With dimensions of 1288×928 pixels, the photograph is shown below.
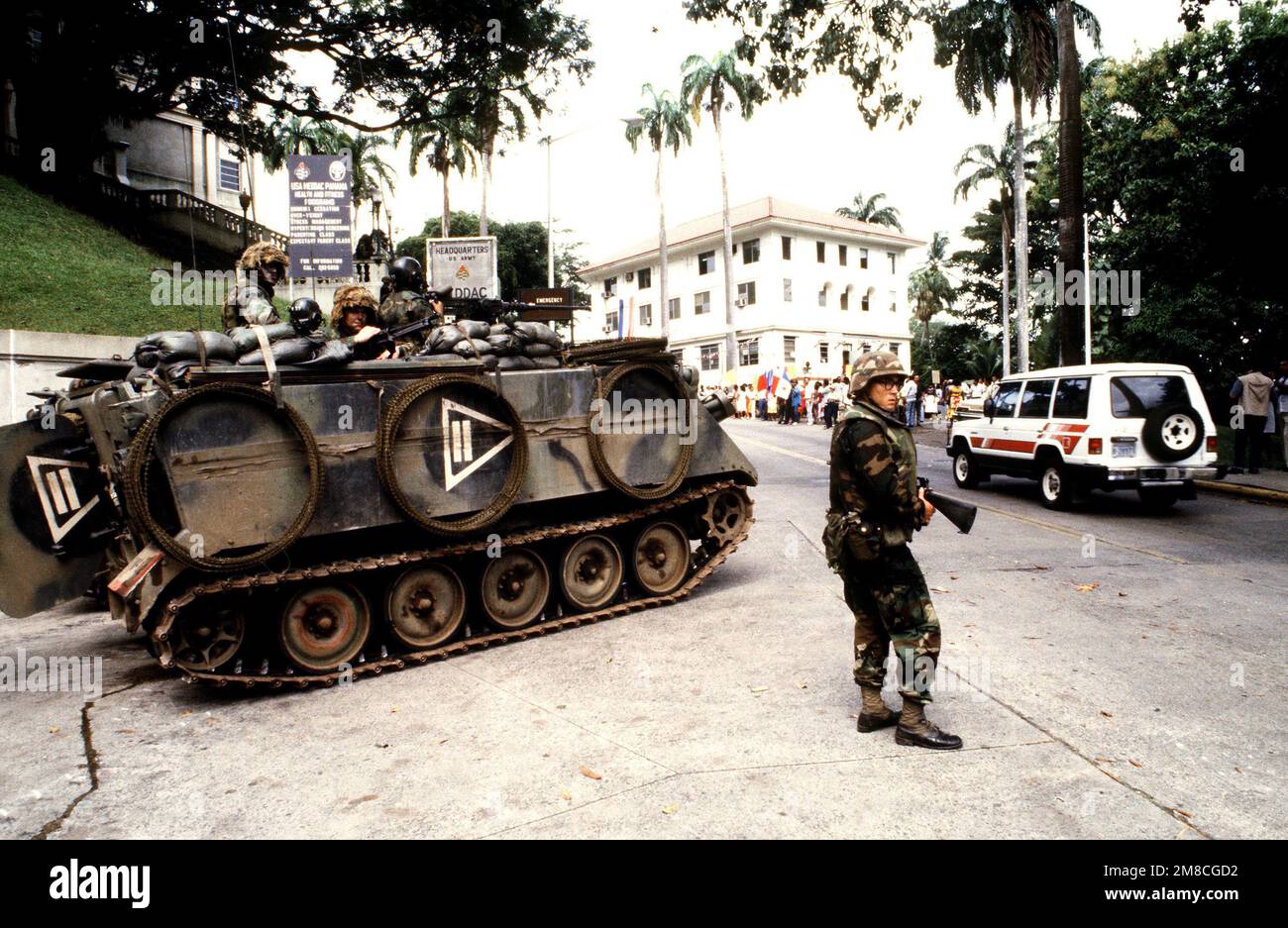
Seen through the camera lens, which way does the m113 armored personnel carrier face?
facing away from the viewer and to the right of the viewer

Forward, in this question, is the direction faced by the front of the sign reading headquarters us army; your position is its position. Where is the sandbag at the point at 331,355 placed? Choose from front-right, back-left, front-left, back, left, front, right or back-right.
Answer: front

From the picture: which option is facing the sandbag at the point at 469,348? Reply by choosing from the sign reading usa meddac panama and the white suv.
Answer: the sign reading usa meddac panama

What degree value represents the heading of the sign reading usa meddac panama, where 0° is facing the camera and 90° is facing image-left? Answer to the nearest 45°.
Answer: approximately 0°

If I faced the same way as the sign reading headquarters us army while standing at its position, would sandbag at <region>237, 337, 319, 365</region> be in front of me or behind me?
in front

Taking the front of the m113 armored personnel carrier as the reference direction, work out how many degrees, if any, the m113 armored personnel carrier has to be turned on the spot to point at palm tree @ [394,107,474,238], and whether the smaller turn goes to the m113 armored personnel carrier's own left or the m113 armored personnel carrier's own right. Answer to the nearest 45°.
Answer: approximately 45° to the m113 armored personnel carrier's own left

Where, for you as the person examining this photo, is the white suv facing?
facing away from the viewer and to the left of the viewer

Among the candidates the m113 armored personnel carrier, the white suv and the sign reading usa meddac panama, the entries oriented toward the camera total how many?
1

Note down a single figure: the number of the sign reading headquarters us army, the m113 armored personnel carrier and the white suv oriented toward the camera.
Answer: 1

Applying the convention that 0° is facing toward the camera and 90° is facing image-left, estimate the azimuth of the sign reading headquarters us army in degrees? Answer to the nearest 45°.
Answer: approximately 0°

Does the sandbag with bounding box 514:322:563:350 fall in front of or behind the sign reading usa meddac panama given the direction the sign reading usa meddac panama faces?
in front
